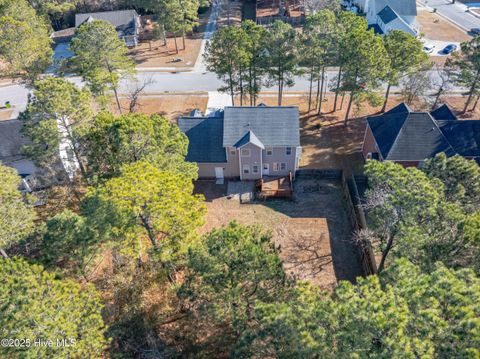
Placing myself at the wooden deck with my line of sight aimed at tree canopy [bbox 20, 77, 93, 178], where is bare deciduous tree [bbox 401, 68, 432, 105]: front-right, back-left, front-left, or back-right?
back-right

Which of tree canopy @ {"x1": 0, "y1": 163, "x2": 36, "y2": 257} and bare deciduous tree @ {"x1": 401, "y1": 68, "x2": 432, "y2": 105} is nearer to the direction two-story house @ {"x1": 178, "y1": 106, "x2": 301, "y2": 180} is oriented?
the bare deciduous tree

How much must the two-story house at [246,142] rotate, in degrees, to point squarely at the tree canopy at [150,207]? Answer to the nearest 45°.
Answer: approximately 180°

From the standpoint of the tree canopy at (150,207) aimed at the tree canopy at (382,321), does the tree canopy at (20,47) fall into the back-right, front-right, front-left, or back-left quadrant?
back-left

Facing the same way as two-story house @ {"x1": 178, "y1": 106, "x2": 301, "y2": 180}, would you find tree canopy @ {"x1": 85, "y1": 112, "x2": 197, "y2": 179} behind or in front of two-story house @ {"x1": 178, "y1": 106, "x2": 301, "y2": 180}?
behind

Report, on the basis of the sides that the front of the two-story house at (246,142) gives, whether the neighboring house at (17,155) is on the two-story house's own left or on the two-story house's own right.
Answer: on the two-story house's own left

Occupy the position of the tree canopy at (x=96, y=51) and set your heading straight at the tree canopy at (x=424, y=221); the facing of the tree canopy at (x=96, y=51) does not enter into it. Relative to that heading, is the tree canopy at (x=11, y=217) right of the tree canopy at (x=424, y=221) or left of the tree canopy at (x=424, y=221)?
right

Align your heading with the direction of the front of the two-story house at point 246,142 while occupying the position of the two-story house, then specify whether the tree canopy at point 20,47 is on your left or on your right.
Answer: on your left

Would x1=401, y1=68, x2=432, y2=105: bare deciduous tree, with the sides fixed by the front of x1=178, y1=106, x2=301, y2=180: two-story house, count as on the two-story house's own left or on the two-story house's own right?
on the two-story house's own right

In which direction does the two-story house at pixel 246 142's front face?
away from the camera

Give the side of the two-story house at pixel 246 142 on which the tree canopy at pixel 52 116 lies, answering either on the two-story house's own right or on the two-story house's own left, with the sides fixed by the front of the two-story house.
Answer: on the two-story house's own left

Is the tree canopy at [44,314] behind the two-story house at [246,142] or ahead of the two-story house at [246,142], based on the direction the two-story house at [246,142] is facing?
behind

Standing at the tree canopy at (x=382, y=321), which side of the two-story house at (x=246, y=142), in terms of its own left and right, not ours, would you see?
back

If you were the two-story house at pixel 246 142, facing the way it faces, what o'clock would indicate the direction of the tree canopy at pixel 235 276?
The tree canopy is roughly at 6 o'clock from the two-story house.
